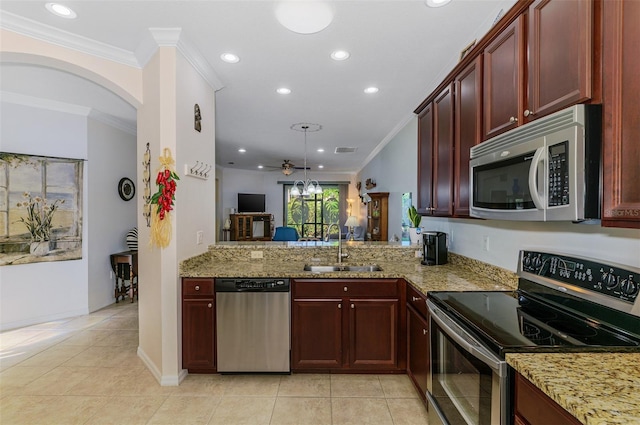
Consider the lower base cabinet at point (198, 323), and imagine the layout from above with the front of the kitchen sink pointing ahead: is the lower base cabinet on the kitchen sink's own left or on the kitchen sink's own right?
on the kitchen sink's own right

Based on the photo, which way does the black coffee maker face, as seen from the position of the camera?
facing the viewer and to the left of the viewer

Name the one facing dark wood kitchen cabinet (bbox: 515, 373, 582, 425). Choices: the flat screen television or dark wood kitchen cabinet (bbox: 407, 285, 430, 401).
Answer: the flat screen television

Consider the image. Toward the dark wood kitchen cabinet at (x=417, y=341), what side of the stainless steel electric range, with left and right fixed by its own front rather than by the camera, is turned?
right

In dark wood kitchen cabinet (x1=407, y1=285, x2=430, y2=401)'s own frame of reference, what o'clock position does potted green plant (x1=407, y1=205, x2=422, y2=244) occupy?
The potted green plant is roughly at 3 o'clock from the dark wood kitchen cabinet.

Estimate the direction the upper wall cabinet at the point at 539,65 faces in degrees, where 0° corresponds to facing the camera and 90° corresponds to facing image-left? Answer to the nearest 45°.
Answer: approximately 45°

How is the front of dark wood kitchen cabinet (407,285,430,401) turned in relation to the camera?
facing to the left of the viewer

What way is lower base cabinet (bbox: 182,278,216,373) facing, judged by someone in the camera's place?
facing the viewer

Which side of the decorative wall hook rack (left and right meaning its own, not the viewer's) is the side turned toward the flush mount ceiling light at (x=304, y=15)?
front

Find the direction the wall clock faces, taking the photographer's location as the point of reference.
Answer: facing the viewer and to the right of the viewer

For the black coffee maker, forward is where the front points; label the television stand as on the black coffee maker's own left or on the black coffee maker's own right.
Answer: on the black coffee maker's own right

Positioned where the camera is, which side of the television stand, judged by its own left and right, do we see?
front

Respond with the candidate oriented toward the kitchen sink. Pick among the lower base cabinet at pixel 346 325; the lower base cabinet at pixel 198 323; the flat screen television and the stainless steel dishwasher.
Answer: the flat screen television
